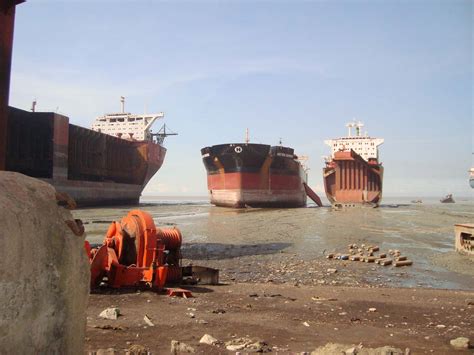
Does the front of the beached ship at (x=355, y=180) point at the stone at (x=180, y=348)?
yes

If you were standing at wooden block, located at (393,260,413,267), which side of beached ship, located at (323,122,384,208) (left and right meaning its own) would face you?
front

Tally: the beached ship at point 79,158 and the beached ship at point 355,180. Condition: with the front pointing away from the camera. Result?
0

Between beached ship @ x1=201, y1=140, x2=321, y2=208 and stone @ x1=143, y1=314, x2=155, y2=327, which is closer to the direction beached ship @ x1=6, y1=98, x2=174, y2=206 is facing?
the stone

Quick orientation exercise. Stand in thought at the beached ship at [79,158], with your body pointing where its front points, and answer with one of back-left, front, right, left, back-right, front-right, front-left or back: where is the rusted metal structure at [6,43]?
front-left

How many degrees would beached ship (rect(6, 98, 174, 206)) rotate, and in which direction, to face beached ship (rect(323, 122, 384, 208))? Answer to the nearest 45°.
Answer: approximately 135° to its left

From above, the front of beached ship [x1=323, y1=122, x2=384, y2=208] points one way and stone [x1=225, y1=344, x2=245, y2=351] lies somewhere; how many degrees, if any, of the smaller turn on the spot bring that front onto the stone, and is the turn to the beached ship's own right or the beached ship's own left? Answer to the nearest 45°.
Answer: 0° — it already faces it

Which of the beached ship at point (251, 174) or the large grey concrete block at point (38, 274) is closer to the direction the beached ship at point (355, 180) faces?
the large grey concrete block

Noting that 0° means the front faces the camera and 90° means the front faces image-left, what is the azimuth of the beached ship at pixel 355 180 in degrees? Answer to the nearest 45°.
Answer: approximately 0°

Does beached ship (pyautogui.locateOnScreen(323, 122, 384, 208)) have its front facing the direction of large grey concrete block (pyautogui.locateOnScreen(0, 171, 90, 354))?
yes

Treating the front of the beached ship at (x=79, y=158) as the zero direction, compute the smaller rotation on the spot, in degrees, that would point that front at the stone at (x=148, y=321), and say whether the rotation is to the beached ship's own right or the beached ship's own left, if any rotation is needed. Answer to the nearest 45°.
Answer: approximately 45° to the beached ship's own left

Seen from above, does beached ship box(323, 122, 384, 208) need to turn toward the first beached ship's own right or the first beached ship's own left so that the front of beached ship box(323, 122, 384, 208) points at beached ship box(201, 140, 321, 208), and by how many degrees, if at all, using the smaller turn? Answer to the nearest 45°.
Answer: approximately 45° to the first beached ship's own right

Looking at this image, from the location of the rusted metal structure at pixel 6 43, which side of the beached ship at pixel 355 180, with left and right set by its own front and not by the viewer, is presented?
front

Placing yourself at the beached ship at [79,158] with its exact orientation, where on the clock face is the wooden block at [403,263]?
The wooden block is roughly at 10 o'clock from the beached ship.

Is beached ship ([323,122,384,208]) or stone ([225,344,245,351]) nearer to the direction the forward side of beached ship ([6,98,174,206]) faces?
the stone
